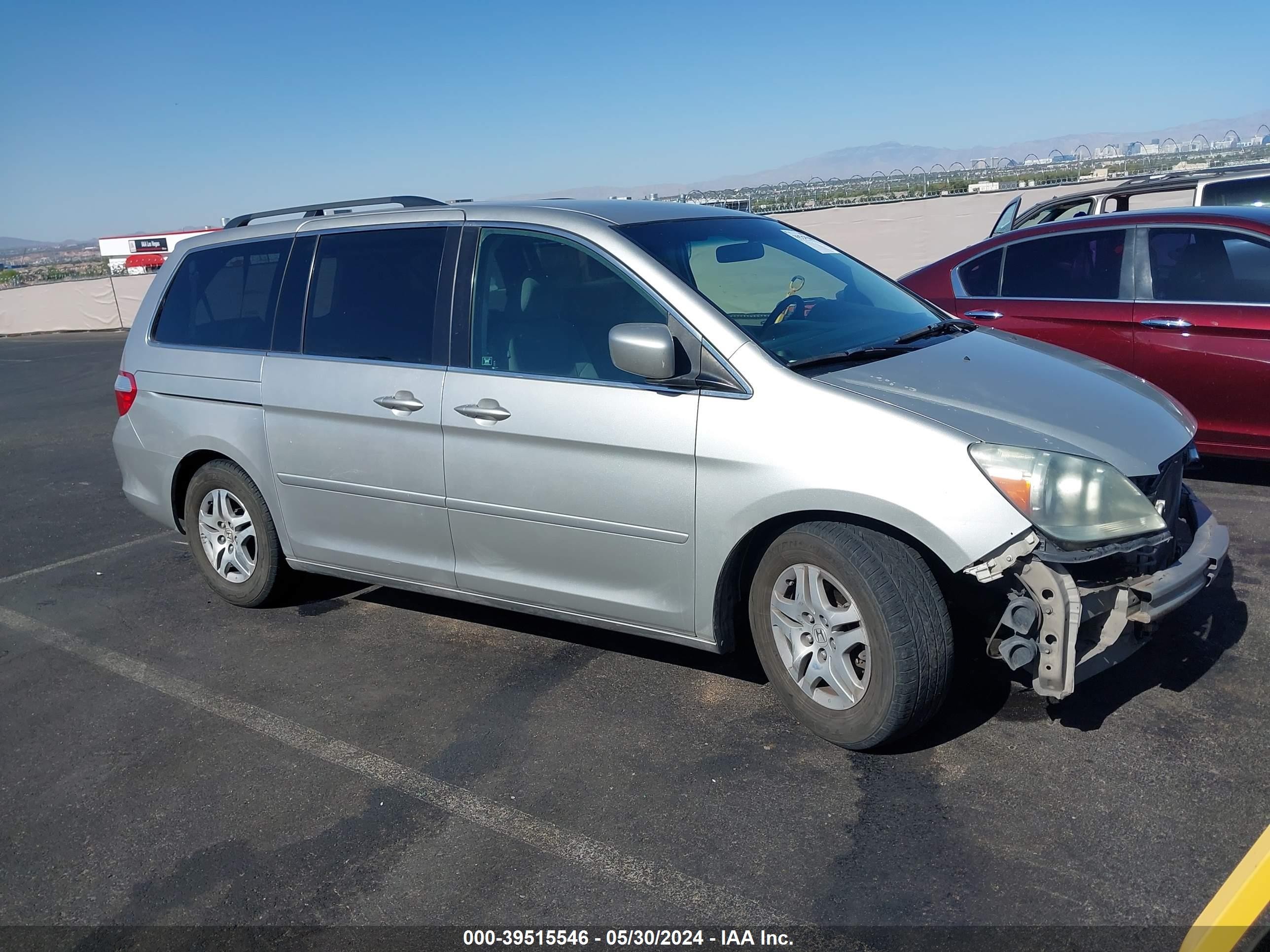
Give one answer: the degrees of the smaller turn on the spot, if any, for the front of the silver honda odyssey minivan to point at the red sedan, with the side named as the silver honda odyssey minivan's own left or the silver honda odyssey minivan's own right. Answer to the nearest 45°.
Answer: approximately 90° to the silver honda odyssey minivan's own left

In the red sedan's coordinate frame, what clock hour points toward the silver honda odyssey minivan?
The silver honda odyssey minivan is roughly at 4 o'clock from the red sedan.

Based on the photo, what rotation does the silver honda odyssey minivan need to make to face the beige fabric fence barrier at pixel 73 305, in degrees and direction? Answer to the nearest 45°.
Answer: approximately 180°

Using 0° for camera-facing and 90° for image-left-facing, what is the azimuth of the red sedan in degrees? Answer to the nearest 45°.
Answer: approximately 270°
